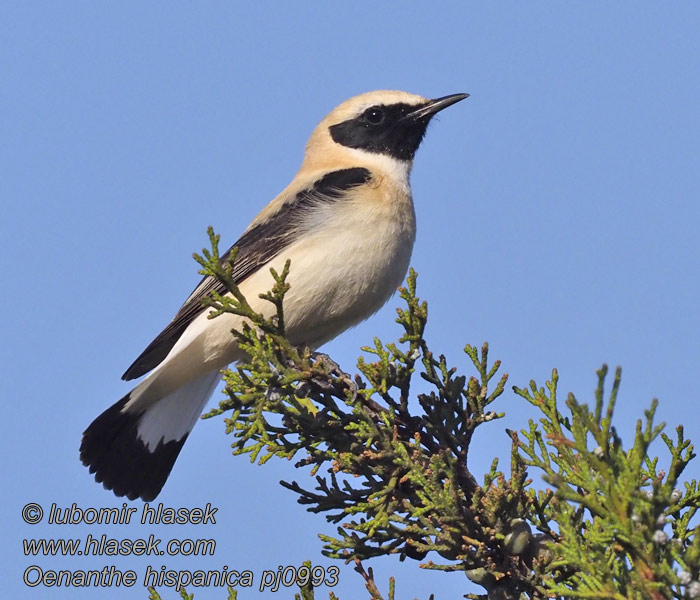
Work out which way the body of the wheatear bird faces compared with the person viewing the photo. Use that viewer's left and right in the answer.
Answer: facing to the right of the viewer

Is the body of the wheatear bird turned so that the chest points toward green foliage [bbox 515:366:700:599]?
yes
